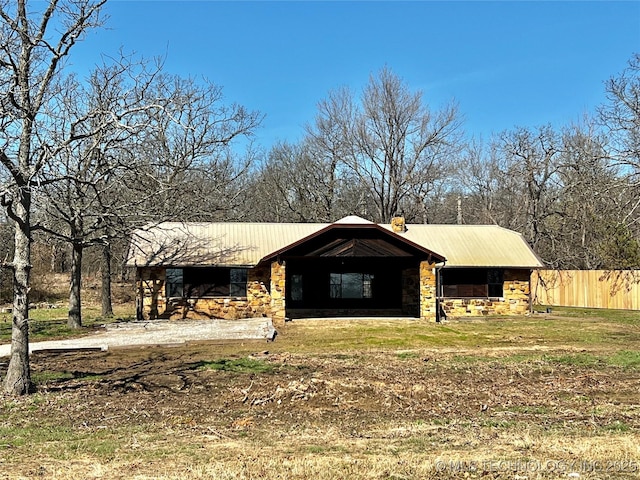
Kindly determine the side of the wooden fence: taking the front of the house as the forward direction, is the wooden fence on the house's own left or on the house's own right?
on the house's own left

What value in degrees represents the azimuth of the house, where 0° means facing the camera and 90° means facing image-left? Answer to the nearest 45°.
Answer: approximately 0°
